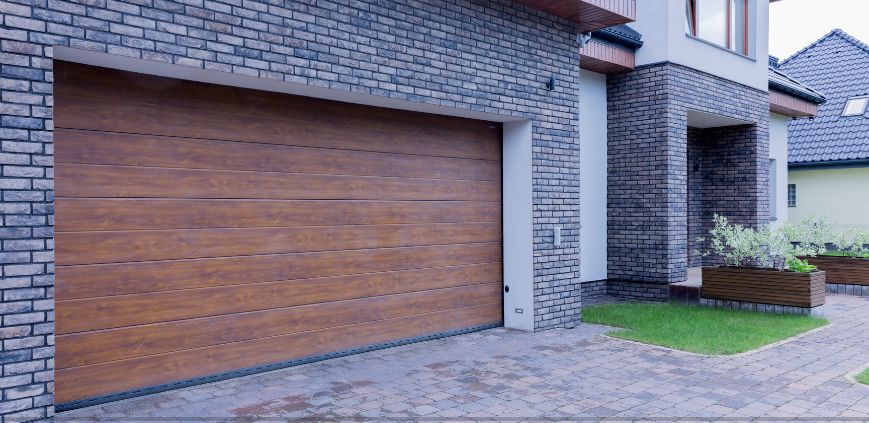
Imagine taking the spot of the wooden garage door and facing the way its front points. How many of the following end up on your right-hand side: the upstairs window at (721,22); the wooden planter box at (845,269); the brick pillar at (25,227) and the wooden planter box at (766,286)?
1

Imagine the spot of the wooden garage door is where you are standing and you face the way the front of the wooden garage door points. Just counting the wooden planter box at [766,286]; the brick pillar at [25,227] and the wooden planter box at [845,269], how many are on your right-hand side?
1

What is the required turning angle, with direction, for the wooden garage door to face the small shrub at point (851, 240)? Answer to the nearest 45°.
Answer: approximately 45° to its left

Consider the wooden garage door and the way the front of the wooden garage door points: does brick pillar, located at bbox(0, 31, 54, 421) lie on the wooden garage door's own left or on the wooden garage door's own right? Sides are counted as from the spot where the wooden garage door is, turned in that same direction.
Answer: on the wooden garage door's own right

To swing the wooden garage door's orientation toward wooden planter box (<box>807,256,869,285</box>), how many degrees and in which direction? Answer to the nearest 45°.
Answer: approximately 45° to its left

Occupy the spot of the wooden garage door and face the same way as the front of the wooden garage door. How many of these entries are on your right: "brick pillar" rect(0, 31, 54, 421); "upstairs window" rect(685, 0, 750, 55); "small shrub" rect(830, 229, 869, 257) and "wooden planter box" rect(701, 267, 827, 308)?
1

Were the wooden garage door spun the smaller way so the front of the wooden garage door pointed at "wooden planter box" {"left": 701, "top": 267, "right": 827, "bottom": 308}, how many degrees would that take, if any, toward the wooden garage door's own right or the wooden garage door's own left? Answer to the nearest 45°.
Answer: approximately 45° to the wooden garage door's own left

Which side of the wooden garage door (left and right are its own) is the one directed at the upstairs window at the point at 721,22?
left

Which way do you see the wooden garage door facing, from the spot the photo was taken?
facing the viewer and to the right of the viewer
